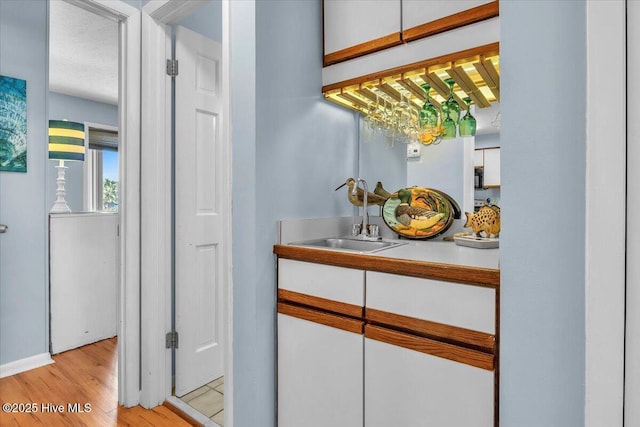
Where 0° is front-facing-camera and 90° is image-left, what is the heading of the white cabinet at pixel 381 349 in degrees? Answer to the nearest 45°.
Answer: approximately 45°

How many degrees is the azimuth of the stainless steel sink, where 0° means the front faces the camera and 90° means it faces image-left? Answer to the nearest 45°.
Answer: approximately 45°

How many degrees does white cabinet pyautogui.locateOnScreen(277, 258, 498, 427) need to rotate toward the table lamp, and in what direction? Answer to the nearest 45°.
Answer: approximately 90° to its right
